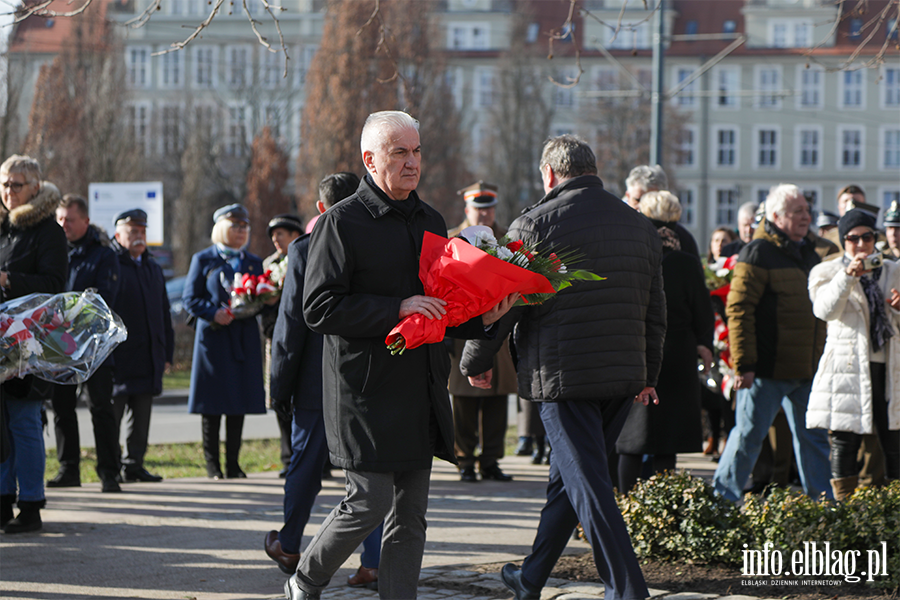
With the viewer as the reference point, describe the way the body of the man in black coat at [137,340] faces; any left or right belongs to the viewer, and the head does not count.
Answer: facing the viewer and to the right of the viewer

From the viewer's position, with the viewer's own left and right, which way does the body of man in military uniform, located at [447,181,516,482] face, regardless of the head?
facing the viewer

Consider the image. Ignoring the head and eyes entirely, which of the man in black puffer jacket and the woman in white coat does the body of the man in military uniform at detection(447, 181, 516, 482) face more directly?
the man in black puffer jacket

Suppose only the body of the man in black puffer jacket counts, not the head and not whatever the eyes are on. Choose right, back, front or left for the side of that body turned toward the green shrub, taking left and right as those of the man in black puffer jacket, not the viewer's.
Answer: right

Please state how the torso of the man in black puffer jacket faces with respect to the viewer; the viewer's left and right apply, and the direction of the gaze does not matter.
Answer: facing away from the viewer and to the left of the viewer

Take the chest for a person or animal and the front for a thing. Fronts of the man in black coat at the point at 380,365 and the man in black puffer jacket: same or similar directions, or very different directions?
very different directions

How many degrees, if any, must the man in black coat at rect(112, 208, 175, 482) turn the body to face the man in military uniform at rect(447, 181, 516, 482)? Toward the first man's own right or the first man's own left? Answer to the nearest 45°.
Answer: approximately 45° to the first man's own left

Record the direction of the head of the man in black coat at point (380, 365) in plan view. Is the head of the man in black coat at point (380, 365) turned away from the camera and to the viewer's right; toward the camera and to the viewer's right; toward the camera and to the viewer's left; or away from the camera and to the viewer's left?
toward the camera and to the viewer's right

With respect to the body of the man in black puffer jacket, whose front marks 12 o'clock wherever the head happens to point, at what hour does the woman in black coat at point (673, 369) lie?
The woman in black coat is roughly at 2 o'clock from the man in black puffer jacket.

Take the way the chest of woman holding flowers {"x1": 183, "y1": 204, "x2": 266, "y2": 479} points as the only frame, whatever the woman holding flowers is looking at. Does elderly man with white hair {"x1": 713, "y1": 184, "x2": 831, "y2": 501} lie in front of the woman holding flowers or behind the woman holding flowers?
in front

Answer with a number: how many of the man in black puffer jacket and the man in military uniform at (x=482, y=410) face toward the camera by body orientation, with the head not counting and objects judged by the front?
1

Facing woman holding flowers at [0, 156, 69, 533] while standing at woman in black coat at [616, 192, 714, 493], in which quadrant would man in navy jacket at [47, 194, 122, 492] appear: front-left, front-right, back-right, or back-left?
front-right

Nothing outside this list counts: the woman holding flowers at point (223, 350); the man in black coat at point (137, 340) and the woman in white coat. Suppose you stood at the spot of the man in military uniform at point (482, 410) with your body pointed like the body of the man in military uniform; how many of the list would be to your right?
2

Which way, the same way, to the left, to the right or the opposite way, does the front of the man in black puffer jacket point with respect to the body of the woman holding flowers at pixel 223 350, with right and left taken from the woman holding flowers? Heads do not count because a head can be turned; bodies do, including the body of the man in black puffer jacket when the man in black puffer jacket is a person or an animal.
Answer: the opposite way

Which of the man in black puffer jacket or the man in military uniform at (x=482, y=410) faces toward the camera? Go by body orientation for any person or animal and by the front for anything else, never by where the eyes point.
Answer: the man in military uniform

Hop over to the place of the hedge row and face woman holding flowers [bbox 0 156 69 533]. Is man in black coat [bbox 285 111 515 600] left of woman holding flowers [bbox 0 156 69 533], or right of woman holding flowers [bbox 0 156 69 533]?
left

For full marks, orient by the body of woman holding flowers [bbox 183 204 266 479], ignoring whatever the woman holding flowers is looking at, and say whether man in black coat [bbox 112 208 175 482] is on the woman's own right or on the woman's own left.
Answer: on the woman's own right
